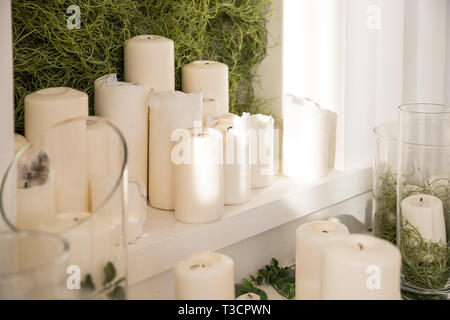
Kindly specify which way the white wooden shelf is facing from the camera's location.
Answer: facing the viewer and to the right of the viewer
